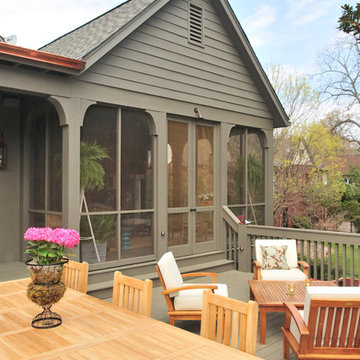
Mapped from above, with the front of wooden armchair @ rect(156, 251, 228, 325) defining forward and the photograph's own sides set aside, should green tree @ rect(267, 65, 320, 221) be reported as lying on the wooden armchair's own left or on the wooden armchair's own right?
on the wooden armchair's own left

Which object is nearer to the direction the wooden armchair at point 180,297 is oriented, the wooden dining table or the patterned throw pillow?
the patterned throw pillow

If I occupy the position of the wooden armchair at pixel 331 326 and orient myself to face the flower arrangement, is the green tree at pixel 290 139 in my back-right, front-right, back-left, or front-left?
back-right

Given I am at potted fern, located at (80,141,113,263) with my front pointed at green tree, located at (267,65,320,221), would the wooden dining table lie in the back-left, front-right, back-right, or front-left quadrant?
back-right

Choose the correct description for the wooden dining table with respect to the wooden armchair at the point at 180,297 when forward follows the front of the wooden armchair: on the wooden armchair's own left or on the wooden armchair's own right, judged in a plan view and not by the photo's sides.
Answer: on the wooden armchair's own right

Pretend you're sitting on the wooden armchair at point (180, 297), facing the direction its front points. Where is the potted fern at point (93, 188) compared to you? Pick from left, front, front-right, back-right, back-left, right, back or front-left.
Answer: back-left

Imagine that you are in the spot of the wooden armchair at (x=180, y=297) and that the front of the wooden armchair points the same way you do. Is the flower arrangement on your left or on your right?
on your right

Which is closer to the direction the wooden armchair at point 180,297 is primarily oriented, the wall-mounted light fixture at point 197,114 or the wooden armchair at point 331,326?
the wooden armchair

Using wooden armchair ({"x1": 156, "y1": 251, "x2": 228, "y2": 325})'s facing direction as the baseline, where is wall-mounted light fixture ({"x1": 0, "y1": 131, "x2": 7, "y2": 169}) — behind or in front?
behind

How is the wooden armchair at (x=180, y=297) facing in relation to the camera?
to the viewer's right
